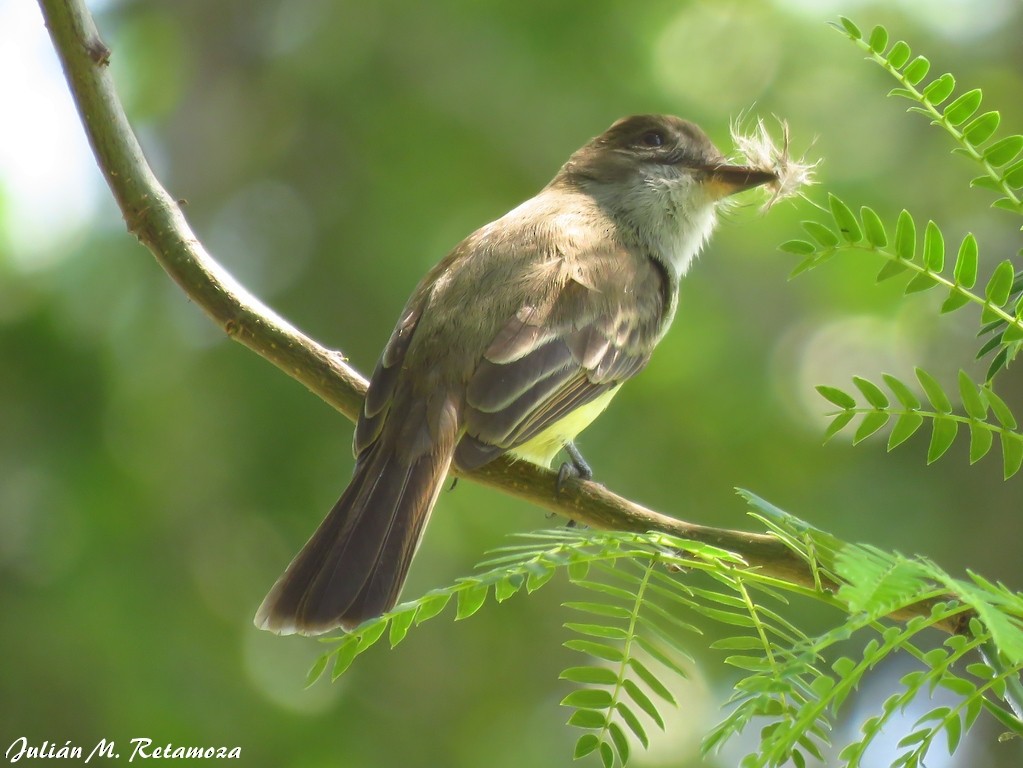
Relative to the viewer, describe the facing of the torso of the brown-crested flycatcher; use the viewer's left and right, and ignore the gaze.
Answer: facing away from the viewer and to the right of the viewer

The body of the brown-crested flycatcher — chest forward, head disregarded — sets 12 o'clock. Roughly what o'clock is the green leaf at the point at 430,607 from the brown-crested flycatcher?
The green leaf is roughly at 5 o'clock from the brown-crested flycatcher.

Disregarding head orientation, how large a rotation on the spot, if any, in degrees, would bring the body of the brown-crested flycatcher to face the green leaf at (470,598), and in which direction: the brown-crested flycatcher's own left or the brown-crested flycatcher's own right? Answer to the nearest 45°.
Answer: approximately 135° to the brown-crested flycatcher's own right
